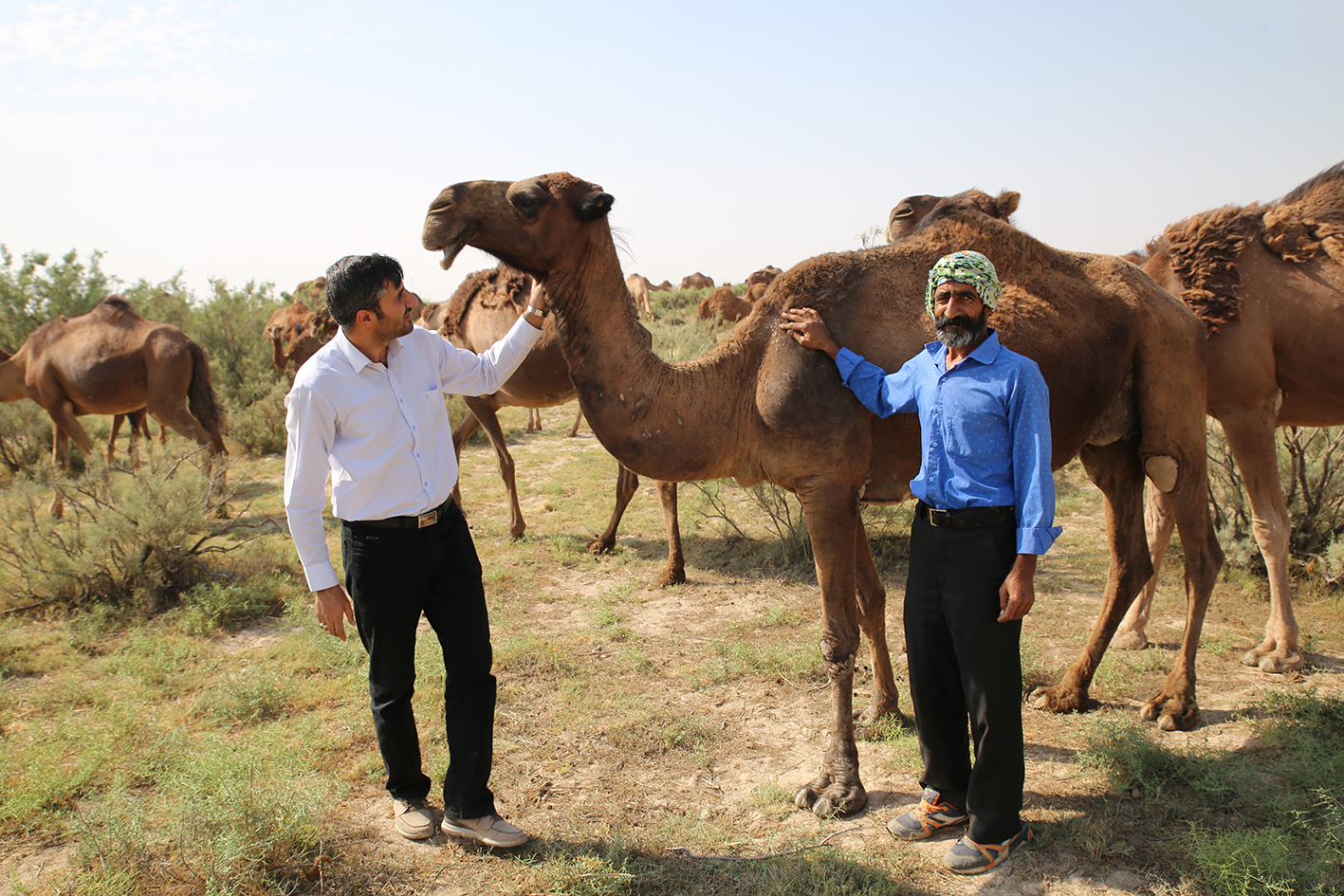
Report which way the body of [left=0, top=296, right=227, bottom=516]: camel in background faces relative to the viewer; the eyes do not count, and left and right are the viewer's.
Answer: facing to the left of the viewer

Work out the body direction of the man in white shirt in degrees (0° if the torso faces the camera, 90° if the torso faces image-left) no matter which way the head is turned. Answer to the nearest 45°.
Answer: approximately 315°

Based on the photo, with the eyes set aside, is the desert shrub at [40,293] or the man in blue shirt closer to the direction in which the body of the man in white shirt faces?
the man in blue shirt

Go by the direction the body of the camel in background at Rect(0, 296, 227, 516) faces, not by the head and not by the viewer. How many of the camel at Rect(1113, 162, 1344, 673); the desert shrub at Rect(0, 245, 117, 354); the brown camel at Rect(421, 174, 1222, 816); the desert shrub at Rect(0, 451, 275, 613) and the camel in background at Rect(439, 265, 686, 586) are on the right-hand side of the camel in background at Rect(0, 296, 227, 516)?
1

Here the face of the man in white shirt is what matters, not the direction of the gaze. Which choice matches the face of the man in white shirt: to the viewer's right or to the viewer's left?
to the viewer's right

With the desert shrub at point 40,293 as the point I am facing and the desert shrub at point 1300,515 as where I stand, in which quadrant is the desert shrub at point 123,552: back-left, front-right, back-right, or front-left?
front-left

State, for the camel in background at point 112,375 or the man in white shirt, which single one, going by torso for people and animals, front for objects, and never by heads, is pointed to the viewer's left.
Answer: the camel in background
